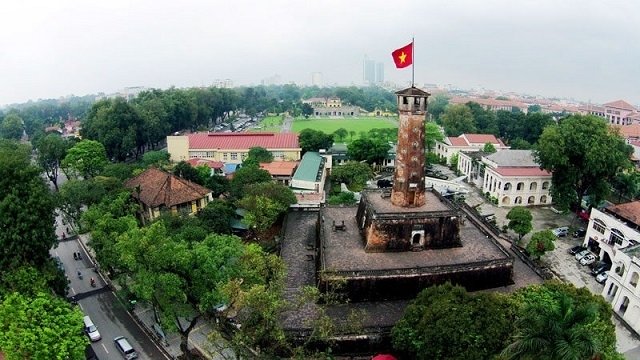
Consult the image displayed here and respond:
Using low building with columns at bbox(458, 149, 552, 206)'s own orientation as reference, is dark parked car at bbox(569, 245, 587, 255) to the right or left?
on its left

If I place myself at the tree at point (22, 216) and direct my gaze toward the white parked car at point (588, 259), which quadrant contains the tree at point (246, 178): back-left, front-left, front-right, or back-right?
front-left

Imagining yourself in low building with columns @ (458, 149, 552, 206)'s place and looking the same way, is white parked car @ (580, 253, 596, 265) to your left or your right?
on your left

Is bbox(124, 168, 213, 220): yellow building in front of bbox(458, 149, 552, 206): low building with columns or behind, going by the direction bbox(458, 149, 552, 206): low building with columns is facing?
in front
